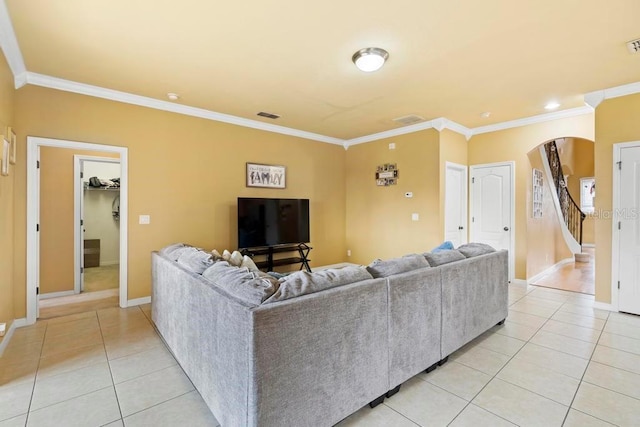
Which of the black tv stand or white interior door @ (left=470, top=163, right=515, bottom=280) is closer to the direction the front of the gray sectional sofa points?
the black tv stand

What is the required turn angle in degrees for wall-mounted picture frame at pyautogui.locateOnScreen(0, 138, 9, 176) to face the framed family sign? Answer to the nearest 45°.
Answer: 0° — it already faces it

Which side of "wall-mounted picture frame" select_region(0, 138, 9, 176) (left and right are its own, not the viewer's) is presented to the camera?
right

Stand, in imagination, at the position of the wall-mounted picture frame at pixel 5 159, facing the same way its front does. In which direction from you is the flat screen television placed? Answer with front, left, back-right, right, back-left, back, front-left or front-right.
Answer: front

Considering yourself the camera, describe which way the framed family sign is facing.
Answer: facing the viewer and to the right of the viewer

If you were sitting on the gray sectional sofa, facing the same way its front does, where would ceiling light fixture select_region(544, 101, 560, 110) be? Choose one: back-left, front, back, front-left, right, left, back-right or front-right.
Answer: right

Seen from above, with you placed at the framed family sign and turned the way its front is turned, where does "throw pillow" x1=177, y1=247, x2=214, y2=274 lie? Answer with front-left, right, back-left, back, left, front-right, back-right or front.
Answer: front-right

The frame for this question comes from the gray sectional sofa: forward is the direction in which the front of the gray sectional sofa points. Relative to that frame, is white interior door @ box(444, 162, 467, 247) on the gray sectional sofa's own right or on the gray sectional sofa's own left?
on the gray sectional sofa's own right

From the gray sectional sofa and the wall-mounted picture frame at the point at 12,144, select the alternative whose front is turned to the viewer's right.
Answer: the wall-mounted picture frame

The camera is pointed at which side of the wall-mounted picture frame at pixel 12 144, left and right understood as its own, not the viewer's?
right

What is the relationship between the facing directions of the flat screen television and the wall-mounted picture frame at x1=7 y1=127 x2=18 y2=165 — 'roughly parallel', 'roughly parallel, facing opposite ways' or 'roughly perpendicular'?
roughly perpendicular

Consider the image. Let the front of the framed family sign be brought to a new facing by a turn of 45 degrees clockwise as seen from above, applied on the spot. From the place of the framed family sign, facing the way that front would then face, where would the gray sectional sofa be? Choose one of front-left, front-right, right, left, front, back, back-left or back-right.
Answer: front
